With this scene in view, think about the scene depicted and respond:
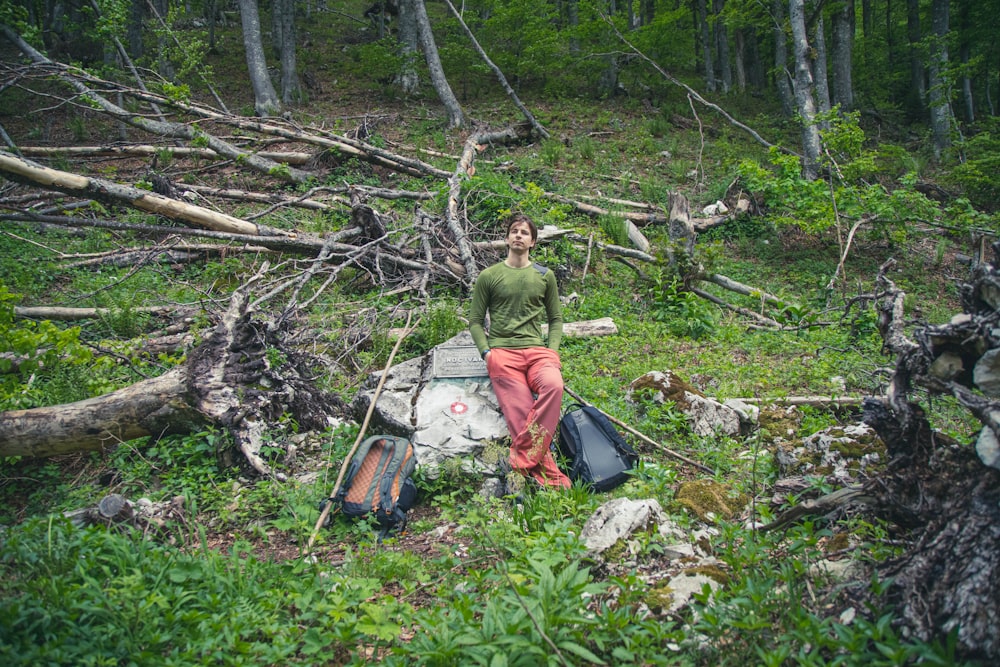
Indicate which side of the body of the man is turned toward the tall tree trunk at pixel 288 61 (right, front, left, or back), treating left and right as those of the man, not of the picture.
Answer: back

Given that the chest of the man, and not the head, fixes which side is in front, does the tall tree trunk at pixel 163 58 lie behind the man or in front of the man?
behind

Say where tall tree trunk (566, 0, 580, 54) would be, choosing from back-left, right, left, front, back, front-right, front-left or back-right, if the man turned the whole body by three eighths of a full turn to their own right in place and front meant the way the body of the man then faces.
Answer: front-right

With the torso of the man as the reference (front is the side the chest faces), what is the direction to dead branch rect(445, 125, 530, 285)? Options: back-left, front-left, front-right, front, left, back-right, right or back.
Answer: back

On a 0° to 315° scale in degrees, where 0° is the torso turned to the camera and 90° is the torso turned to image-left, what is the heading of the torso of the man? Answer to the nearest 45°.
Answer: approximately 0°

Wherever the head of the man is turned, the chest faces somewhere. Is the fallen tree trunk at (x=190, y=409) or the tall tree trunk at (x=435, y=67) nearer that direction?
the fallen tree trunk

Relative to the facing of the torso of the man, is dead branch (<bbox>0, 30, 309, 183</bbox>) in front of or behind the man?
behind

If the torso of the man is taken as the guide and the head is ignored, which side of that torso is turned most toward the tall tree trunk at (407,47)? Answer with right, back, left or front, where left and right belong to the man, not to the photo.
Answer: back

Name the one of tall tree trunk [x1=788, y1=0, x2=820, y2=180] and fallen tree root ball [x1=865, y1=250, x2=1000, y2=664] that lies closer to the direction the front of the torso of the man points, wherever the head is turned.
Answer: the fallen tree root ball

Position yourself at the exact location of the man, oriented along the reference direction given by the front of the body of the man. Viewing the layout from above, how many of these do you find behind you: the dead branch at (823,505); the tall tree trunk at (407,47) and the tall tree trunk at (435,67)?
2

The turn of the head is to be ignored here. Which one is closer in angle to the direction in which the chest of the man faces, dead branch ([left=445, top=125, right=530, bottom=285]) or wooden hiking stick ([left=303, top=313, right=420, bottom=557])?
the wooden hiking stick
